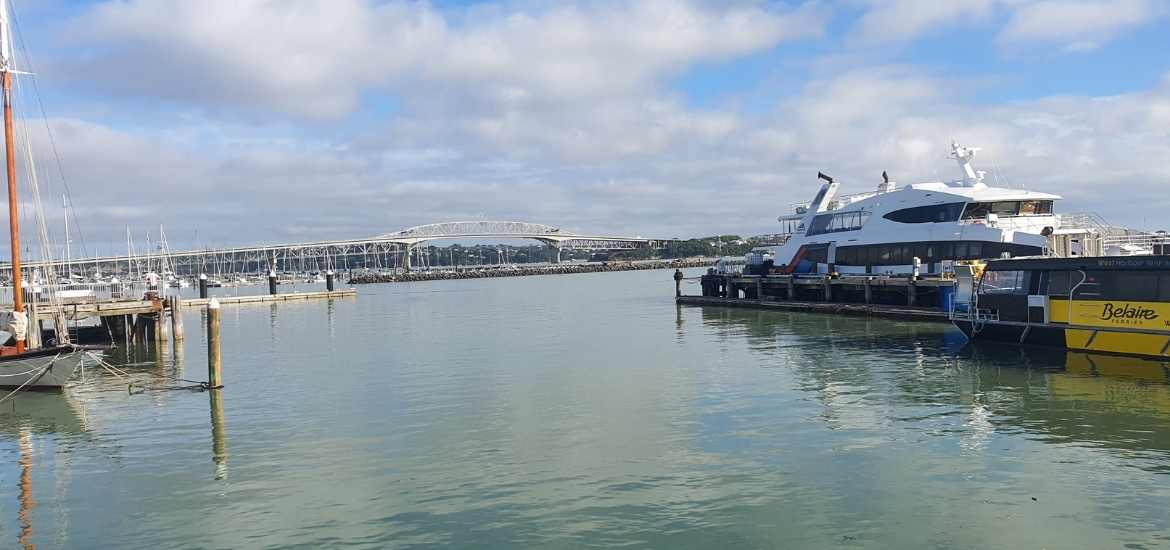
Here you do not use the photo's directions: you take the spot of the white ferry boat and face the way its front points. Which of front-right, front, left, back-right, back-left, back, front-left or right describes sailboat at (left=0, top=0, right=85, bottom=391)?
right

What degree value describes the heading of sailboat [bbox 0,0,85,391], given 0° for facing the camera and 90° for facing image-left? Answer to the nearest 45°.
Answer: approximately 270°

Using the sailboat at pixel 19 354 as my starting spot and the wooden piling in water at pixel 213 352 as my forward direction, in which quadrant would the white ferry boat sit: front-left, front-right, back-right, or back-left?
front-left

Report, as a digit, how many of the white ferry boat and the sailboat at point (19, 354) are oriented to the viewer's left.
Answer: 0

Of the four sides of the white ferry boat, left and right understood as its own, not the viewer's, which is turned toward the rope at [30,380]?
right

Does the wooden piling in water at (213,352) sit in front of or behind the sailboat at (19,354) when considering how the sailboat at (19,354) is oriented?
in front

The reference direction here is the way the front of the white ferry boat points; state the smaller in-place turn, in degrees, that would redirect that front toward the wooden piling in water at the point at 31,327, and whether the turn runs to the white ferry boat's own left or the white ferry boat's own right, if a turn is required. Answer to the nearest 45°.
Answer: approximately 90° to the white ferry boat's own right

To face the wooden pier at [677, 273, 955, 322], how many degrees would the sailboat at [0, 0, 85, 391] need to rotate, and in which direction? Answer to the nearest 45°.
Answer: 0° — it already faces it

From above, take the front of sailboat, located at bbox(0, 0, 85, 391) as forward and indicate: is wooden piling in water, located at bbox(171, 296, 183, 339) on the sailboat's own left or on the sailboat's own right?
on the sailboat's own left

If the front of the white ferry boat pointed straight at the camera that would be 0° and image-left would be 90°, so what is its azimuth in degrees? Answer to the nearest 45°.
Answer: approximately 315°
